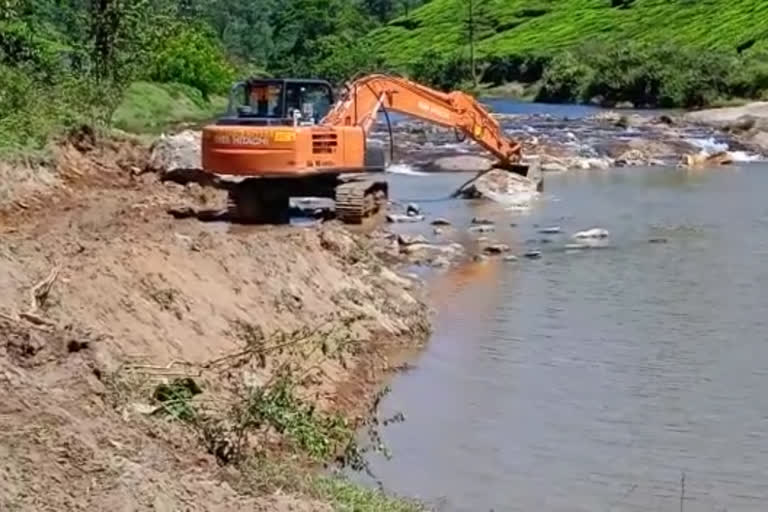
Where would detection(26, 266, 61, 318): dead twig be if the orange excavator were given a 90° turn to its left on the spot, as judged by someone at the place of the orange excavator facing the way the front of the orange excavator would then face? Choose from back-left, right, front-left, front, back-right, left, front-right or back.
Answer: back-left

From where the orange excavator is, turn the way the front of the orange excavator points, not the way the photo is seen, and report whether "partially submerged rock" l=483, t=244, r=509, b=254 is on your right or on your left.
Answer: on your right

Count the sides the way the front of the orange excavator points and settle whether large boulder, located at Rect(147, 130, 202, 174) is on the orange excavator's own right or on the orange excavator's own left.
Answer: on the orange excavator's own left

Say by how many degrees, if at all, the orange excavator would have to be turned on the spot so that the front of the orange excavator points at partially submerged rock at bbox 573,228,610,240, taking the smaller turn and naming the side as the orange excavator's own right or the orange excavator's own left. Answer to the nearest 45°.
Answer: approximately 45° to the orange excavator's own right

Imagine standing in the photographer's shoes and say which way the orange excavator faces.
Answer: facing away from the viewer and to the right of the viewer

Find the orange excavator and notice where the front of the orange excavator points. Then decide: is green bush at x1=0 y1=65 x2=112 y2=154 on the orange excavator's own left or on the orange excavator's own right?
on the orange excavator's own left
